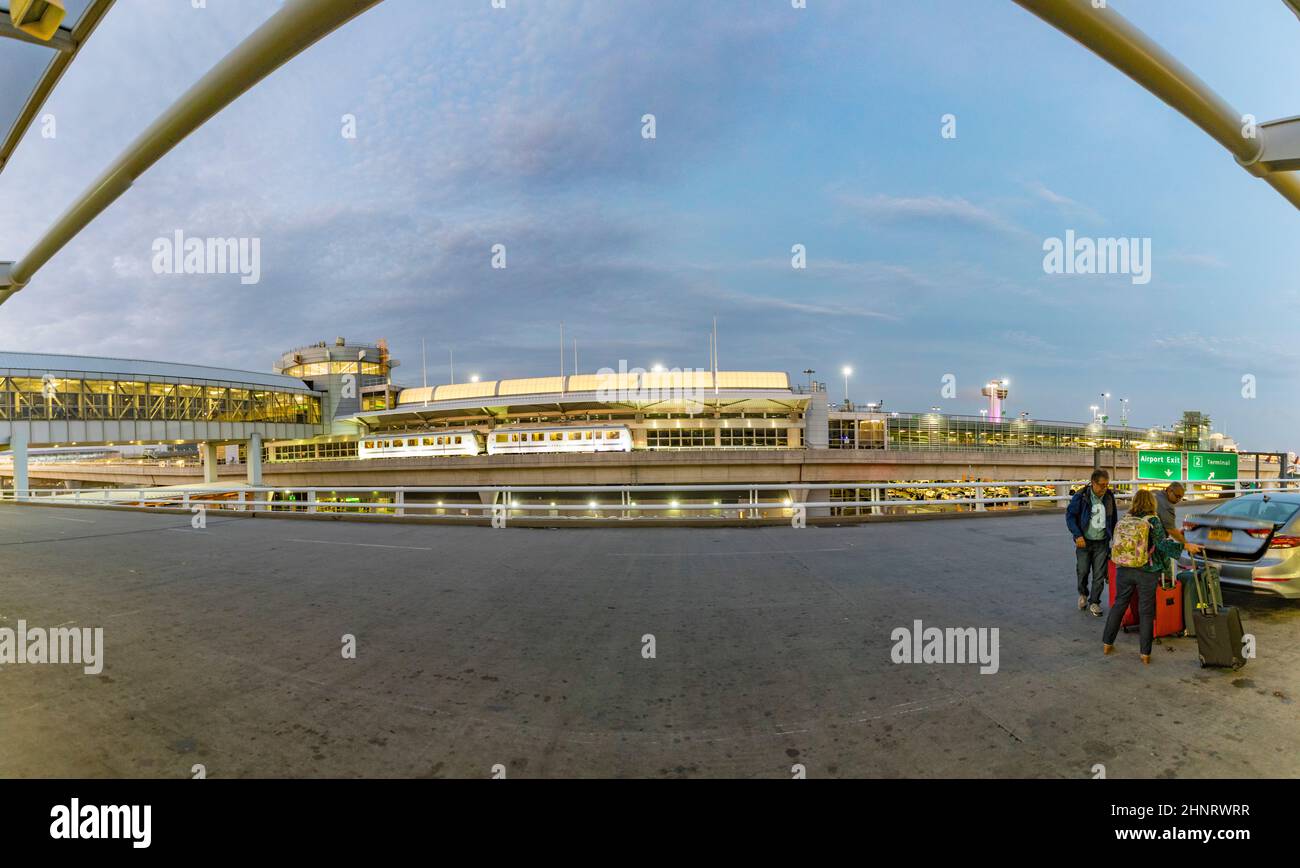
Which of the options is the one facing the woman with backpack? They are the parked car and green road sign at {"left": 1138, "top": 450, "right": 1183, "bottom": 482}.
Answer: the green road sign

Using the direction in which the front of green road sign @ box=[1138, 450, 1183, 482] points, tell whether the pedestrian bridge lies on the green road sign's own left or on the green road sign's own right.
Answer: on the green road sign's own right

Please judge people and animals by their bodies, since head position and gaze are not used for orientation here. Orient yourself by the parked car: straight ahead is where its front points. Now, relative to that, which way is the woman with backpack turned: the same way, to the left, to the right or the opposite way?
the same way

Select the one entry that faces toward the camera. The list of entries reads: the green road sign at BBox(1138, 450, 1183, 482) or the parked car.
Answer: the green road sign

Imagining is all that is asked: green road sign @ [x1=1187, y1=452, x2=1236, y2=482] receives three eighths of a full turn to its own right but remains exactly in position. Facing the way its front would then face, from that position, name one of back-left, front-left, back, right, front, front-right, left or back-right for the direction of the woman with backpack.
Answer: back-left

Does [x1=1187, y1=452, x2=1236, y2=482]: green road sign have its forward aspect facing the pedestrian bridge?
no

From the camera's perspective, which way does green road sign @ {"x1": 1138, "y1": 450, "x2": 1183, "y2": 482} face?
toward the camera

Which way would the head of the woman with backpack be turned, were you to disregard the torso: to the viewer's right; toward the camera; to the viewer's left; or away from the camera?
away from the camera

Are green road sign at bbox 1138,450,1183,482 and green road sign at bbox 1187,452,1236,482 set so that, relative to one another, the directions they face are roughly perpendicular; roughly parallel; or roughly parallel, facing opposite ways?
roughly parallel

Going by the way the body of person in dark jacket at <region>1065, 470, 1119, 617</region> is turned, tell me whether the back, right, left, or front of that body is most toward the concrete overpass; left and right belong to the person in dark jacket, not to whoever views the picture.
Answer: back

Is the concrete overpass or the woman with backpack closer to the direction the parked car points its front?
the concrete overpass

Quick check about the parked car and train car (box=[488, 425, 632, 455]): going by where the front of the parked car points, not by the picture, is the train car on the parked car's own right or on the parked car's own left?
on the parked car's own left

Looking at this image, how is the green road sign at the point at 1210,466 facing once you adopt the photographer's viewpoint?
facing the viewer
